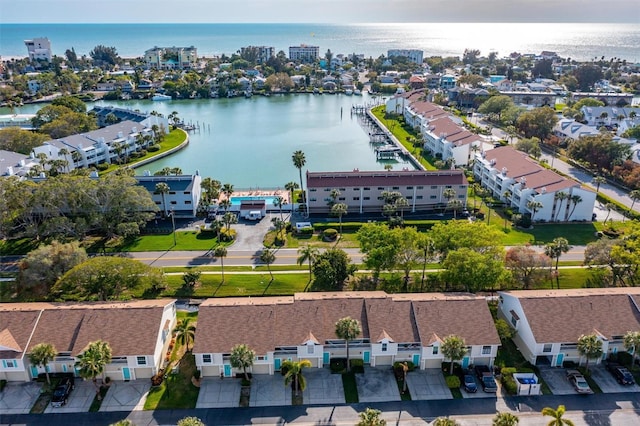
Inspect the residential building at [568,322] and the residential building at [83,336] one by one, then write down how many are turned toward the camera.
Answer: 2

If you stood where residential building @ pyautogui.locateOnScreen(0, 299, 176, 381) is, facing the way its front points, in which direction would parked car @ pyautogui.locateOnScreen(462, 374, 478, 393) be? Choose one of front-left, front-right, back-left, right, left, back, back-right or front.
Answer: front-left

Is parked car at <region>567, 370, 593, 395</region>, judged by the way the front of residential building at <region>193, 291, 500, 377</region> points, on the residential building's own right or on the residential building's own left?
on the residential building's own left

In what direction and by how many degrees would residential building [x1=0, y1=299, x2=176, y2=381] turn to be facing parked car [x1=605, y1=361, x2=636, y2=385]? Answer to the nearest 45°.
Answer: approximately 45° to its left

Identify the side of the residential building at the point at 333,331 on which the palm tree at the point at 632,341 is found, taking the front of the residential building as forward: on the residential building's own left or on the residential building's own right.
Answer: on the residential building's own left

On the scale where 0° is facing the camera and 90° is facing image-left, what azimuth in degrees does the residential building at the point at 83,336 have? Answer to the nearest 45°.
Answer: approximately 0°

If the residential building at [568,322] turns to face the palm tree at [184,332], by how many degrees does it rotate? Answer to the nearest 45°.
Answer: approximately 45° to its right

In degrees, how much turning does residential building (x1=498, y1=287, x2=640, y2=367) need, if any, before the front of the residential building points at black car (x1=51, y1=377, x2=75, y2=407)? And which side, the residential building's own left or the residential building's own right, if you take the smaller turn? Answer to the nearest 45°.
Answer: approximately 45° to the residential building's own right

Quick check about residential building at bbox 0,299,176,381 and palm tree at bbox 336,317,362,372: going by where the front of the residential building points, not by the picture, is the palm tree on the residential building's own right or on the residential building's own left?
on the residential building's own left

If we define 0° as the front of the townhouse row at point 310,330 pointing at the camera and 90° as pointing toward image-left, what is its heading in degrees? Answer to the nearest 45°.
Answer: approximately 0°

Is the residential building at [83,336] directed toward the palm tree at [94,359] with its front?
yes

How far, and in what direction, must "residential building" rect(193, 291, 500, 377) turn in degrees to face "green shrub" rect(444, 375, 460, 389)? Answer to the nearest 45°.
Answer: approximately 90° to its left

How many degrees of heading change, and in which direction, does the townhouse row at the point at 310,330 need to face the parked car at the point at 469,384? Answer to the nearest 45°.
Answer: approximately 90° to its left

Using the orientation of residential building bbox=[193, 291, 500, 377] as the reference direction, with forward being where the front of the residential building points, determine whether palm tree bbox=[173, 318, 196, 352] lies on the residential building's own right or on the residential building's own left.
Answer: on the residential building's own right
